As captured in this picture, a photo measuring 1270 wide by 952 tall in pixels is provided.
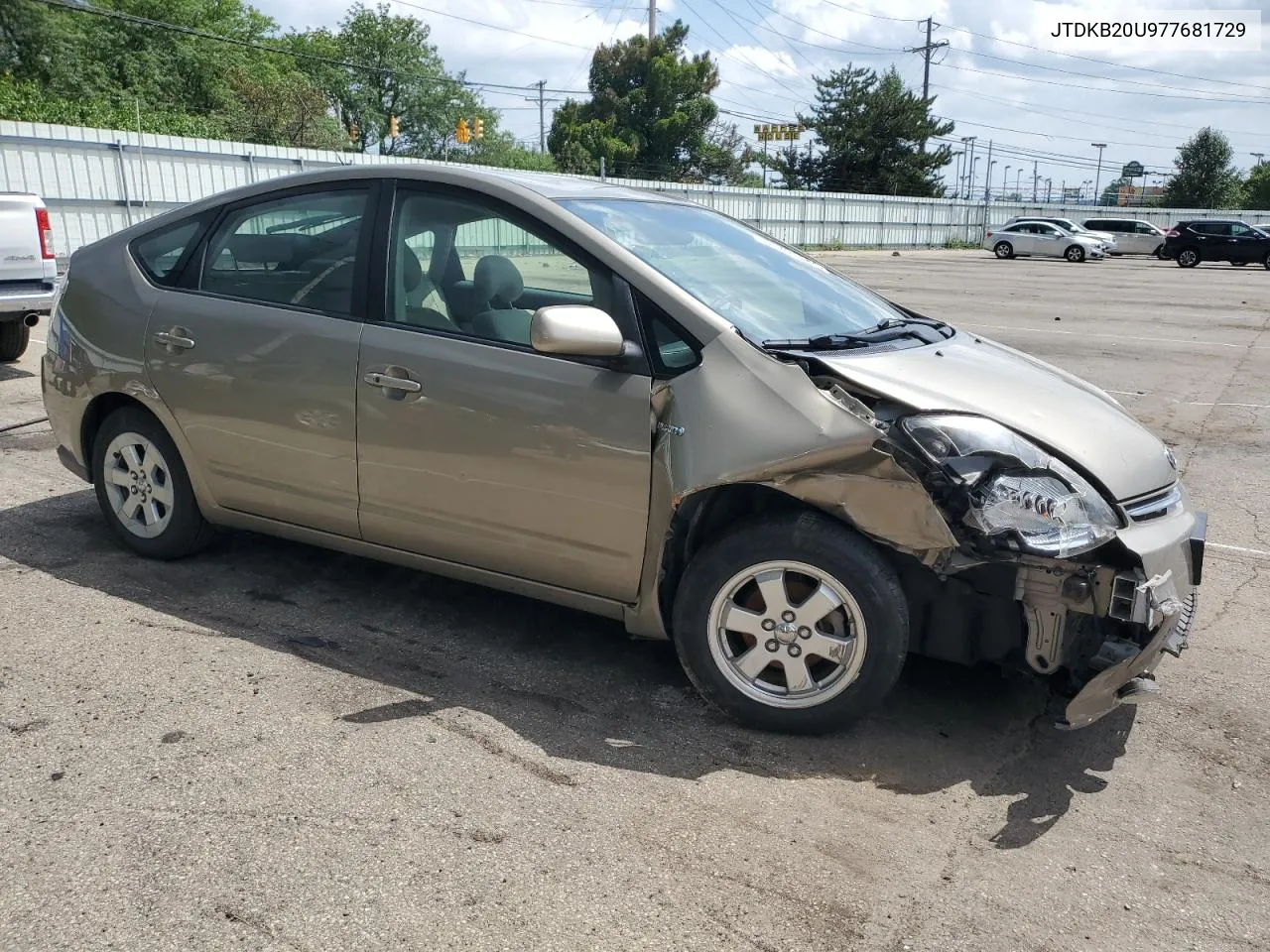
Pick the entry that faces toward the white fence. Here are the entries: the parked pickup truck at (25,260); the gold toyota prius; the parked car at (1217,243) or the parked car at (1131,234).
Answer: the parked pickup truck at (25,260)

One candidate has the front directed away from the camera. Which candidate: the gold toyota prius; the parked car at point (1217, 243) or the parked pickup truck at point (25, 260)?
the parked pickup truck at point (25, 260)

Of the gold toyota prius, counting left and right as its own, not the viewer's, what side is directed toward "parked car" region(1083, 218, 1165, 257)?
left

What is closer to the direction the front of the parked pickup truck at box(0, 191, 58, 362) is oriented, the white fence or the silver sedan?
the white fence

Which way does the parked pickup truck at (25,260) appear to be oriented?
away from the camera

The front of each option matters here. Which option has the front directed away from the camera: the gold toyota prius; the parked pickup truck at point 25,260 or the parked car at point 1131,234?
the parked pickup truck at point 25,260

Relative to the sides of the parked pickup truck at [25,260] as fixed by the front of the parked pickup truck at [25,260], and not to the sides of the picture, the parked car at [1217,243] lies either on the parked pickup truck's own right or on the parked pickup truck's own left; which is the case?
on the parked pickup truck's own right

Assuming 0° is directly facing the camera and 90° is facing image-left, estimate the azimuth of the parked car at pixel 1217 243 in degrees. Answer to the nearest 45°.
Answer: approximately 270°
